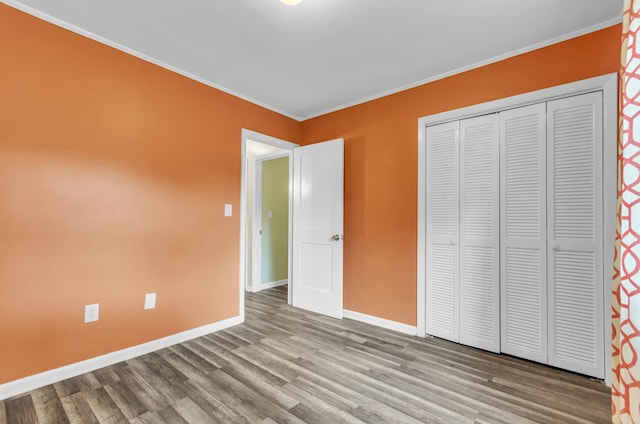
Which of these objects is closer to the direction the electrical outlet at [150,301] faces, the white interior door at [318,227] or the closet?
the closet

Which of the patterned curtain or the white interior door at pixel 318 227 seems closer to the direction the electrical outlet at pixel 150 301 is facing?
the patterned curtain

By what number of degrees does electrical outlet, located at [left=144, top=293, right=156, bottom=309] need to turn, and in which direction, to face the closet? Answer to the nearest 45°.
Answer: approximately 45° to its left

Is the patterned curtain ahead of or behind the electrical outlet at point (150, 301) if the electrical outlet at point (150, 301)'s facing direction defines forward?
ahead

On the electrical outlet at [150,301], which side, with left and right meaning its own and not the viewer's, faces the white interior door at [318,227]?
left

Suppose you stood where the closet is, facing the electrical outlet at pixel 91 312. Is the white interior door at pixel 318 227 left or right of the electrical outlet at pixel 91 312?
right
